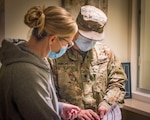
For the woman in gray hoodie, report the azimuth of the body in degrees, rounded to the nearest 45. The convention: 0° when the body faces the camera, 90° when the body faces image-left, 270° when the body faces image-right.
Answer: approximately 270°

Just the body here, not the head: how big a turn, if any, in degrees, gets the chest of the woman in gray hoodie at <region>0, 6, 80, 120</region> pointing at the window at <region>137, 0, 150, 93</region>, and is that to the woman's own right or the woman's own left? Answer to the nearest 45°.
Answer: approximately 45° to the woman's own left

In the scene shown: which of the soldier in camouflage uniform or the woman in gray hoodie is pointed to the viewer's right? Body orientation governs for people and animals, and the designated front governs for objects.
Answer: the woman in gray hoodie

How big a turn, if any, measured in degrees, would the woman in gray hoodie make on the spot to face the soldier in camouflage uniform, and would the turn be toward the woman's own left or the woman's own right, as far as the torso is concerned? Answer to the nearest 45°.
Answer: approximately 45° to the woman's own left

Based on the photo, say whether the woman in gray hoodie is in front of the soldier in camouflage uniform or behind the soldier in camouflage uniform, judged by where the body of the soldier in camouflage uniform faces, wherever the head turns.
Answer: in front

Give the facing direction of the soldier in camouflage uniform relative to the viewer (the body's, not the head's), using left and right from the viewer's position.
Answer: facing the viewer

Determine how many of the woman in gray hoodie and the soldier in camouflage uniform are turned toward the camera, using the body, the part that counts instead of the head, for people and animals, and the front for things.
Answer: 1

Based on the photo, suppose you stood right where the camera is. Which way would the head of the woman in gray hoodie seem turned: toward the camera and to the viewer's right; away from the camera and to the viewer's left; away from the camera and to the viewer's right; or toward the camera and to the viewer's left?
away from the camera and to the viewer's right

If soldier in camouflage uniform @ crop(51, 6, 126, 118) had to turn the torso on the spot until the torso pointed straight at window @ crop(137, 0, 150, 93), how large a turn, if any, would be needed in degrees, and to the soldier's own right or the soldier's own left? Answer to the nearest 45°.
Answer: approximately 135° to the soldier's own left
